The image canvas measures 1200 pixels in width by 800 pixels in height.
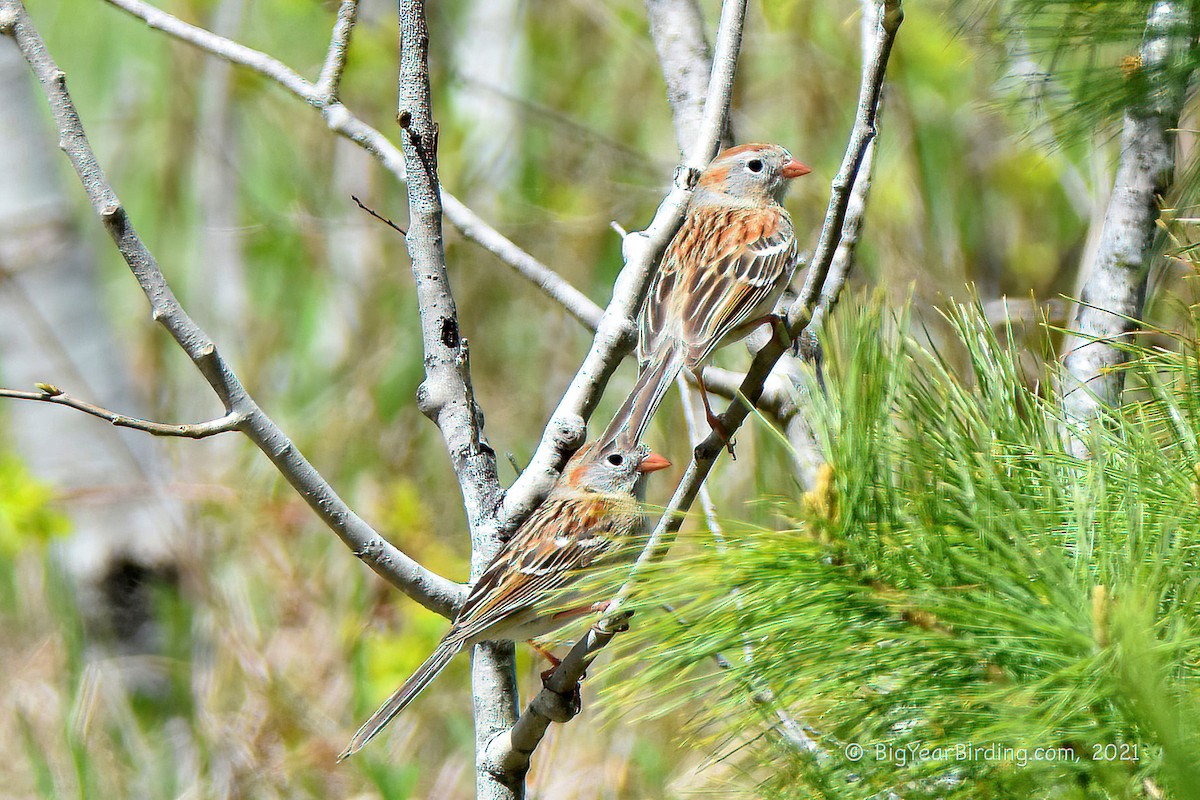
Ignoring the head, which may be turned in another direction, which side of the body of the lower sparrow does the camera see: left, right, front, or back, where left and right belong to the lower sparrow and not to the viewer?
right

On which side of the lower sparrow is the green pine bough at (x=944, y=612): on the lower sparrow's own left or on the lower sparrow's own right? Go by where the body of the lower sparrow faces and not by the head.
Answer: on the lower sparrow's own right

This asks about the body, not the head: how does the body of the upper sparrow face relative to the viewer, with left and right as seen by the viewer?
facing away from the viewer and to the right of the viewer

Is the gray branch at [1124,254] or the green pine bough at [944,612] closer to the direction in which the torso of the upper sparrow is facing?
the gray branch

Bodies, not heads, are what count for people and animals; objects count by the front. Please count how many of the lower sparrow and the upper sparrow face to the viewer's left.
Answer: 0
